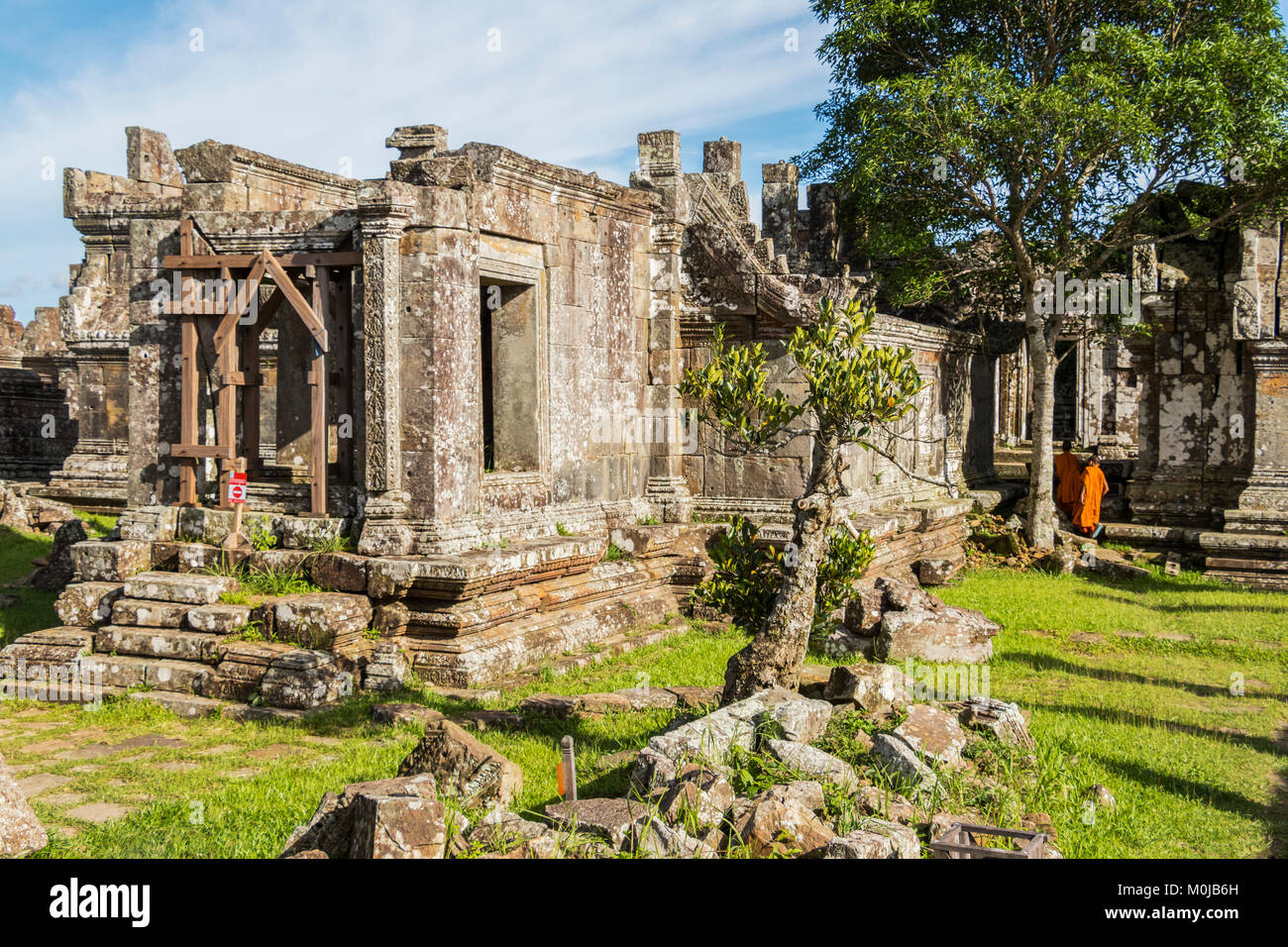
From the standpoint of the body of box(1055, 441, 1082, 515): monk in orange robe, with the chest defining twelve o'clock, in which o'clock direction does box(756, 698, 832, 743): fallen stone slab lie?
The fallen stone slab is roughly at 6 o'clock from the monk in orange robe.

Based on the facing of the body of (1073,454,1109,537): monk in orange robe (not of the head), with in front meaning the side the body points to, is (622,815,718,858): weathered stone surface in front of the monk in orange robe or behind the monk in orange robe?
behind

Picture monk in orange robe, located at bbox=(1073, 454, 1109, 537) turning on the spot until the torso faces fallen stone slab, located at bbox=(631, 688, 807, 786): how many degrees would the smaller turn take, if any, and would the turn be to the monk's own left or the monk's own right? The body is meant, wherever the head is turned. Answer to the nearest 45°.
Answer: approximately 180°

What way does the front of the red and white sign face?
toward the camera

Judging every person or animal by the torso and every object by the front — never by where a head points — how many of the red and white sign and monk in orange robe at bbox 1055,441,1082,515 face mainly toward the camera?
1

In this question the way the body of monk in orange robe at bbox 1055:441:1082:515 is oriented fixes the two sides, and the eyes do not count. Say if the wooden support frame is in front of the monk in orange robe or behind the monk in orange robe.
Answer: behind

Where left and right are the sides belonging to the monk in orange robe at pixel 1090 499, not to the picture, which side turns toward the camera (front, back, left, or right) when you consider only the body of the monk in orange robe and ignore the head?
back

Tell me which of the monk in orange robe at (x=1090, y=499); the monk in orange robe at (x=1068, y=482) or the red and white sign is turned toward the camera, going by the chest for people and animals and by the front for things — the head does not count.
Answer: the red and white sign

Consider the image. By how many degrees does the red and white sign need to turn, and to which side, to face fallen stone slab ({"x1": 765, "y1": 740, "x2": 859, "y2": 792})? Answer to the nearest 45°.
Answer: approximately 45° to its left

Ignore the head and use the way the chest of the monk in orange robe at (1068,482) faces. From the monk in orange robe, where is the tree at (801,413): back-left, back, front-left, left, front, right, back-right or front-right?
back

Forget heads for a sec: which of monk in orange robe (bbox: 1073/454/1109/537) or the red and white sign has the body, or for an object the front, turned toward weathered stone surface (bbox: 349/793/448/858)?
the red and white sign

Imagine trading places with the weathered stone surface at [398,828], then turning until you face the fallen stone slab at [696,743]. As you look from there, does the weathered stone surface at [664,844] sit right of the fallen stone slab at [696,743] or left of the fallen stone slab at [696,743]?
right

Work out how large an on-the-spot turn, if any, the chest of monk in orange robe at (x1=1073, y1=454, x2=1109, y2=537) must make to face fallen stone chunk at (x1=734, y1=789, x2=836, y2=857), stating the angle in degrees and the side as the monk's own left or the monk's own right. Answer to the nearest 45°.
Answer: approximately 180°

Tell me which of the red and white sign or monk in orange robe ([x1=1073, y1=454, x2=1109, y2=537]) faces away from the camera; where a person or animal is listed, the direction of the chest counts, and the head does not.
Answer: the monk in orange robe

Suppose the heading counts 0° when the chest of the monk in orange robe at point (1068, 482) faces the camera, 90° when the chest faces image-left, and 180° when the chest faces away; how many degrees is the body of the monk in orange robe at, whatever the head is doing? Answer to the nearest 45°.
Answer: approximately 180°

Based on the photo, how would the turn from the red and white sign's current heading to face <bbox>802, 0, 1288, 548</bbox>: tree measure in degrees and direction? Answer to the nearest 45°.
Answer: approximately 90° to its left
